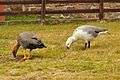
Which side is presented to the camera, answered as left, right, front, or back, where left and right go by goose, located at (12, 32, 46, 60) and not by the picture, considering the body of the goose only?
left
